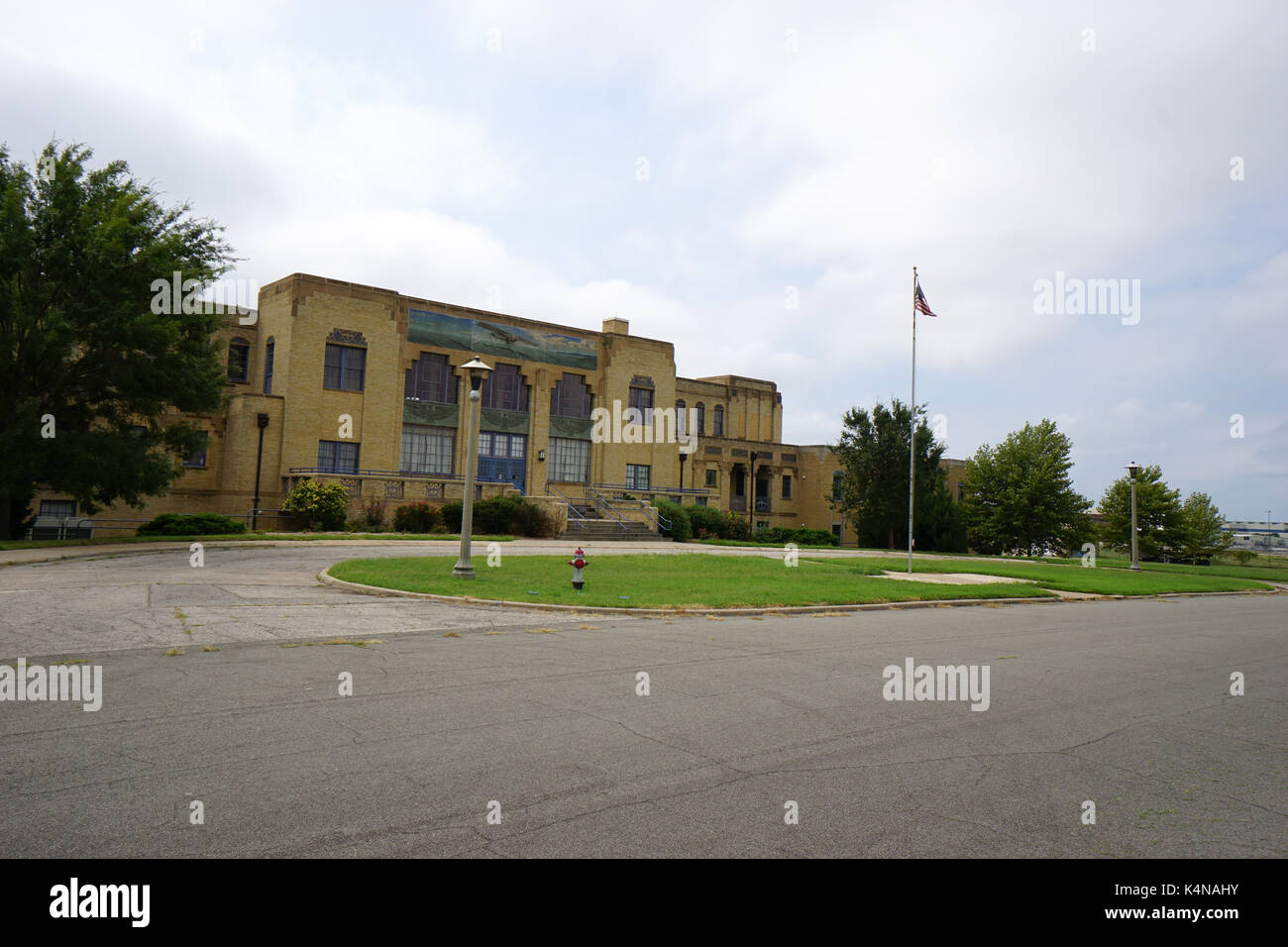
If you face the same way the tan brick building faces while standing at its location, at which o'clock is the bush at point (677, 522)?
The bush is roughly at 11 o'clock from the tan brick building.

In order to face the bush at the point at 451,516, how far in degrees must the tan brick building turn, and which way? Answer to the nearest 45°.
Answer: approximately 45° to its right

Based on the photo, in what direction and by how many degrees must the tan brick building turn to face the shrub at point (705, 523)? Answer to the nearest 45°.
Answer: approximately 45° to its left

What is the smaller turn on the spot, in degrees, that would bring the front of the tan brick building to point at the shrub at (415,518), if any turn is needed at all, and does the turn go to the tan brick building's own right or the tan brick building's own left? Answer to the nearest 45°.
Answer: approximately 45° to the tan brick building's own right

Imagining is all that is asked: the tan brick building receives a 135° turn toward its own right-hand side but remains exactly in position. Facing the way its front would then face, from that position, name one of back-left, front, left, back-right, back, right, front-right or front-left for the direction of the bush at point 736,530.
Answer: back

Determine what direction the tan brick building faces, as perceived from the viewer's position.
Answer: facing the viewer and to the right of the viewer

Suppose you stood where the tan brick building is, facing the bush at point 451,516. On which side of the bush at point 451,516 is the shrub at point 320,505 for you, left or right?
right
